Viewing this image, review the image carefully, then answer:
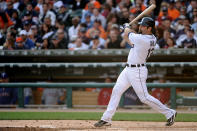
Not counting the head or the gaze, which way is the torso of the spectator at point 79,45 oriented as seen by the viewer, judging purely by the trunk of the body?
toward the camera

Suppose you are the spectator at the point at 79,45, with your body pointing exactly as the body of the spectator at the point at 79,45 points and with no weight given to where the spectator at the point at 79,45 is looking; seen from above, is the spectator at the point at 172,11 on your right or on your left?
on your left

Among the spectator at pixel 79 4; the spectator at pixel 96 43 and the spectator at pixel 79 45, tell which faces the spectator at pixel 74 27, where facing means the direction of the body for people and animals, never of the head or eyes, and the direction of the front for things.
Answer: the spectator at pixel 79 4

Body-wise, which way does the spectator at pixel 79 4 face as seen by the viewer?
toward the camera

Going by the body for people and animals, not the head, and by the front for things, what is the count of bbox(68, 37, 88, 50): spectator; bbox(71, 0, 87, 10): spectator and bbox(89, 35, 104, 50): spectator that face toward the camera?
3

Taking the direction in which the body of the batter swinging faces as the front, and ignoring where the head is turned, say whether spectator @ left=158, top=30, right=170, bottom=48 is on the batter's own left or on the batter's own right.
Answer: on the batter's own right

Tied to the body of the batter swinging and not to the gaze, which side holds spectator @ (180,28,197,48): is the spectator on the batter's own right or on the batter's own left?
on the batter's own right

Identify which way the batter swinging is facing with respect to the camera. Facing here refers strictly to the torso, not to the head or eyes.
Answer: to the viewer's left
